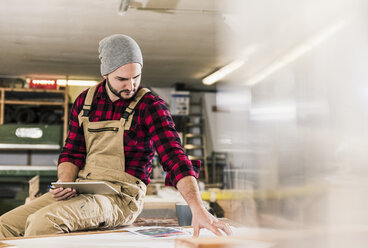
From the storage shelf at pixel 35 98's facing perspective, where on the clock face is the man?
The man is roughly at 12 o'clock from the storage shelf.

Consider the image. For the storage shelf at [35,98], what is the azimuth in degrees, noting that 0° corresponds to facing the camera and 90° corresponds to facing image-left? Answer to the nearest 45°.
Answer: approximately 0°

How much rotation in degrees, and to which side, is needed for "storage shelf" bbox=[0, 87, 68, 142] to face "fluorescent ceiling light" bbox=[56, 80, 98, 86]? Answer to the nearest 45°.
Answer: approximately 135° to its left

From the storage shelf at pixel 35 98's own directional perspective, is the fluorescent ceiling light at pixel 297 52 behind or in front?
in front

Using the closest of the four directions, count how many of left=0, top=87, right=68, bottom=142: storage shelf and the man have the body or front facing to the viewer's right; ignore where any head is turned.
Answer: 0

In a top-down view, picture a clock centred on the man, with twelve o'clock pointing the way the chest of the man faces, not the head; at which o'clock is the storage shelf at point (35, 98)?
The storage shelf is roughly at 4 o'clock from the man.

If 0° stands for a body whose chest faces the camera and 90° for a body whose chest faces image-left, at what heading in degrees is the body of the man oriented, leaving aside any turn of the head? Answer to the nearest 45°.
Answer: approximately 45°

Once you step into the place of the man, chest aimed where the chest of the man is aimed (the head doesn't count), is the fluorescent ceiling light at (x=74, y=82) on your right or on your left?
on your right
